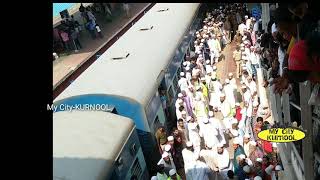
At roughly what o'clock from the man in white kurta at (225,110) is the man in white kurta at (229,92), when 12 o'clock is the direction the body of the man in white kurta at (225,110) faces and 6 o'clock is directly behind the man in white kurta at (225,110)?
the man in white kurta at (229,92) is roughly at 5 o'clock from the man in white kurta at (225,110).

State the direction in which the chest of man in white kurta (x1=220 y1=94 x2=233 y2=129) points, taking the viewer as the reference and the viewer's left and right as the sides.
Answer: facing the viewer and to the left of the viewer

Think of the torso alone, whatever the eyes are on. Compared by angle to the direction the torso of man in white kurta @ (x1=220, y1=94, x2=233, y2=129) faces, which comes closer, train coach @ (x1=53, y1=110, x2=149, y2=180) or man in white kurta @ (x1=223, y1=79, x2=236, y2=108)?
the train coach

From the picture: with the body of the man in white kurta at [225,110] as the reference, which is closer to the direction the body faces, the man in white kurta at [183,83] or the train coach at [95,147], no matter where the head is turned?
the train coach

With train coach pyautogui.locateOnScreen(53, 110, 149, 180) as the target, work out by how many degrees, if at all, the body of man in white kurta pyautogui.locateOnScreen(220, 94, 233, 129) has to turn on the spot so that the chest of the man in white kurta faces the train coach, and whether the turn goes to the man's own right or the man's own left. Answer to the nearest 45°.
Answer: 0° — they already face it

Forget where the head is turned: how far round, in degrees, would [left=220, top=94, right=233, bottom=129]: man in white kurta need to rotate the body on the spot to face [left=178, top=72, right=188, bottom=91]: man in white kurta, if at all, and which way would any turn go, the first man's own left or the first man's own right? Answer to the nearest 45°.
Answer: approximately 90° to the first man's own right

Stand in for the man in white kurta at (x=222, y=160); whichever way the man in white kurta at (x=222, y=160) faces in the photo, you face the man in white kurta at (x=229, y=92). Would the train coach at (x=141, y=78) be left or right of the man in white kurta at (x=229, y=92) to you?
left

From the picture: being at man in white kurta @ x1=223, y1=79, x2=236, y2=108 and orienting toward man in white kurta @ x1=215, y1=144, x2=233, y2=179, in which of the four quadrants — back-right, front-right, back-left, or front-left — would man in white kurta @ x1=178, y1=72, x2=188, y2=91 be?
back-right

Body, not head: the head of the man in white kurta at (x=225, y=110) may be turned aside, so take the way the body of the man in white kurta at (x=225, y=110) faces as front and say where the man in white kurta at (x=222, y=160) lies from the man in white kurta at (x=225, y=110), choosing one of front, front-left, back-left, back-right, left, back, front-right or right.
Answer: front-left
